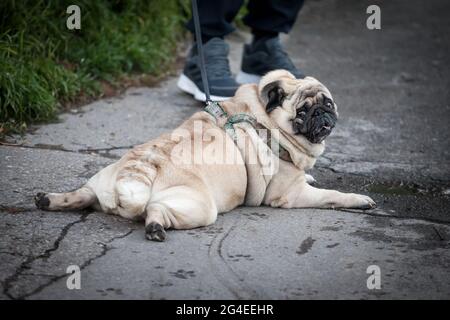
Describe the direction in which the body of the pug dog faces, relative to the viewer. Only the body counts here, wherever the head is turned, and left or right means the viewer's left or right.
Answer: facing away from the viewer and to the right of the viewer
